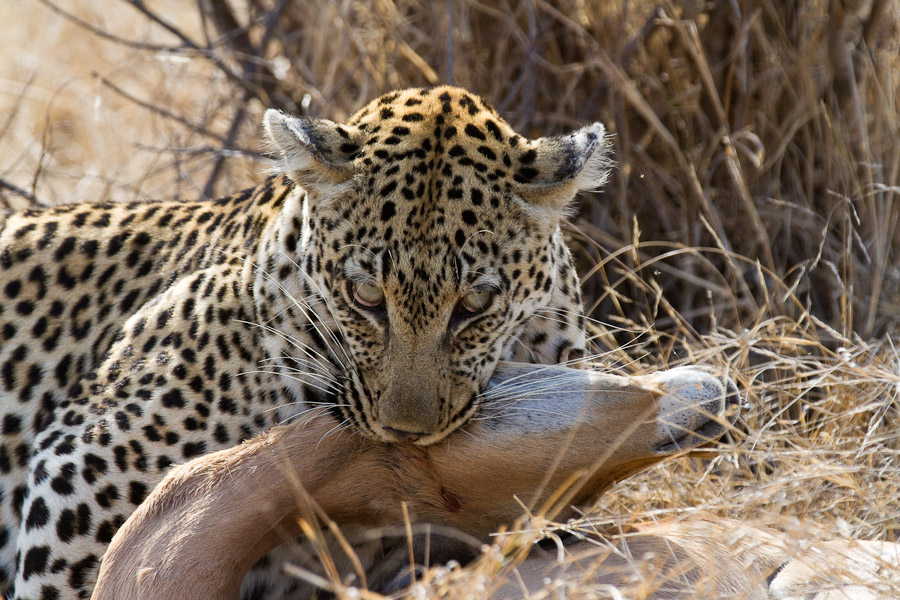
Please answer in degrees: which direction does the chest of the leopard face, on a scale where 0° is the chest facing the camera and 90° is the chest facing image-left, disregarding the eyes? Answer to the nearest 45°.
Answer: approximately 315°
